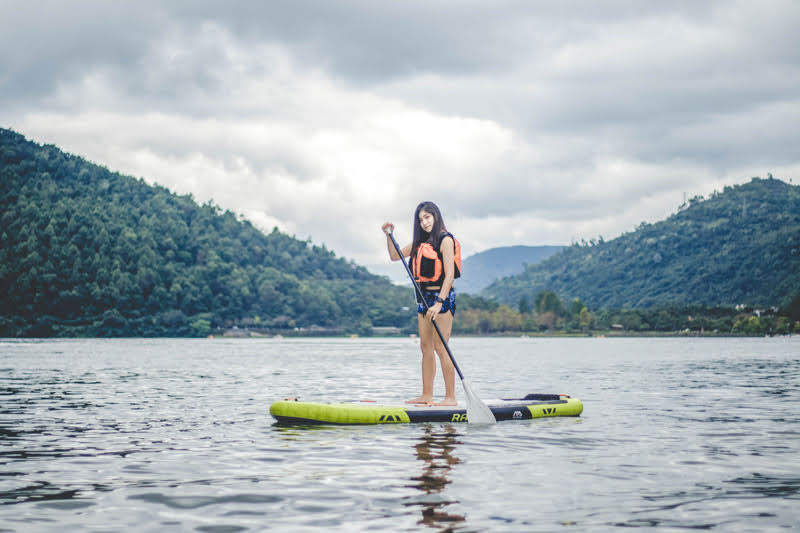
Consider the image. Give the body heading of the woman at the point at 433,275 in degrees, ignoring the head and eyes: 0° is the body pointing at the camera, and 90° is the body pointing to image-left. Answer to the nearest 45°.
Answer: approximately 45°

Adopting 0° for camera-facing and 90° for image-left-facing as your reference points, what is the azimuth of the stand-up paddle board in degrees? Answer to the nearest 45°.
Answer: approximately 90°
